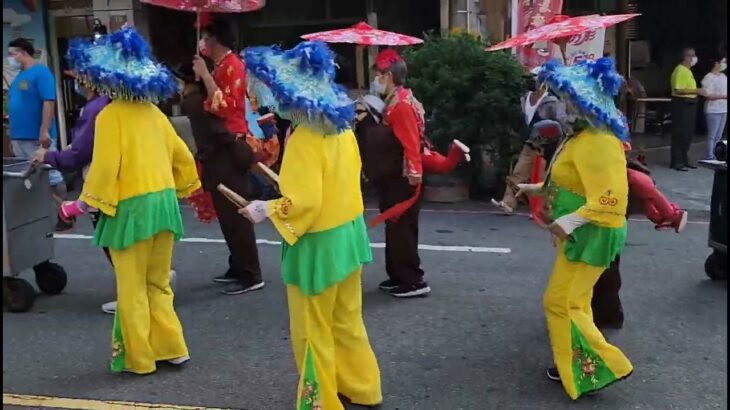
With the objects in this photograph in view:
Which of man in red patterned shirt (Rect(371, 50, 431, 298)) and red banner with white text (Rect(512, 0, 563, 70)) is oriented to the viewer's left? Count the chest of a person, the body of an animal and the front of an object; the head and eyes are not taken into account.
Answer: the man in red patterned shirt

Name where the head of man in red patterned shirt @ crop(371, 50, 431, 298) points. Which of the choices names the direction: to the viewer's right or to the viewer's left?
to the viewer's left

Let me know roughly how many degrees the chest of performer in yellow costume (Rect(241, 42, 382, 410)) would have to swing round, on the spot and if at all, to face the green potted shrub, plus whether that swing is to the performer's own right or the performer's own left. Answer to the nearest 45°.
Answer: approximately 45° to the performer's own right

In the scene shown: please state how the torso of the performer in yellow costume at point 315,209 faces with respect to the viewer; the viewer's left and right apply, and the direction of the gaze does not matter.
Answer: facing away from the viewer and to the left of the viewer

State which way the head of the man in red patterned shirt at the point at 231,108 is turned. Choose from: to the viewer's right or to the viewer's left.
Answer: to the viewer's left

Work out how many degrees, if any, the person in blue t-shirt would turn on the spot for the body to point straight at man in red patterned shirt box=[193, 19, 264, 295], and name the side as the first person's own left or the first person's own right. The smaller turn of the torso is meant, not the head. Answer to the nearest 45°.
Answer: approximately 90° to the first person's own left

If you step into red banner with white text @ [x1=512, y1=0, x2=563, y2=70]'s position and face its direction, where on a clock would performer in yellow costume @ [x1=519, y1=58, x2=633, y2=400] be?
The performer in yellow costume is roughly at 12 o'clock from the red banner with white text.

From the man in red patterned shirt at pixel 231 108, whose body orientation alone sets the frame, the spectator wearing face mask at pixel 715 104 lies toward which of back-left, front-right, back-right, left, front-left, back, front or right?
back-right

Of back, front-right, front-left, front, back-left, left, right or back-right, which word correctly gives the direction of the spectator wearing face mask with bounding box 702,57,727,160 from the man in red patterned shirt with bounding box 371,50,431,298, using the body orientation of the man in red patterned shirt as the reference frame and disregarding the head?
back-right

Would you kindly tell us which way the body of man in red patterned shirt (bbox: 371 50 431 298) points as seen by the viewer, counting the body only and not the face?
to the viewer's left
